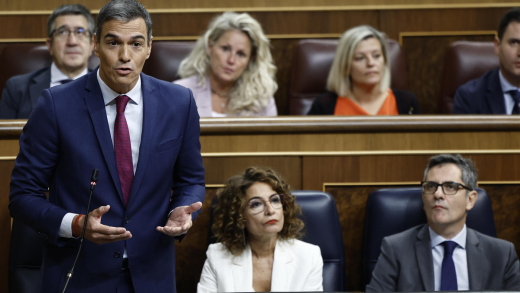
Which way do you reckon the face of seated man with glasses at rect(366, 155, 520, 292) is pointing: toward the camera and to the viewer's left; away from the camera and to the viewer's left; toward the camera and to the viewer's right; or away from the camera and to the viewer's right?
toward the camera and to the viewer's left

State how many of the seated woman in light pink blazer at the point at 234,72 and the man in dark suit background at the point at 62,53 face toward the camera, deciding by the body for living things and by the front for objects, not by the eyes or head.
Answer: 2

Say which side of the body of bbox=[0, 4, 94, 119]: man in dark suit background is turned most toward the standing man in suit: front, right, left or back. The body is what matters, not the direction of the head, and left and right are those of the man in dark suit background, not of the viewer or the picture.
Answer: front

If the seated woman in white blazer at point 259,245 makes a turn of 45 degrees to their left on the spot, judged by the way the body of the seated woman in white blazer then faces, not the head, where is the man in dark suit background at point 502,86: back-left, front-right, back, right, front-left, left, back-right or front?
left
